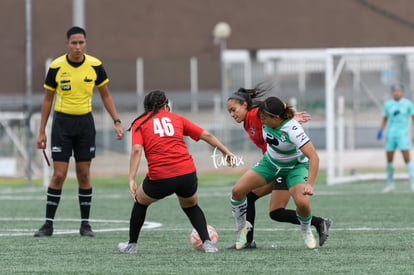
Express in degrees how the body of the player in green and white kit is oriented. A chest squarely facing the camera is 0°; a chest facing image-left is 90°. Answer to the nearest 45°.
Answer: approximately 45°

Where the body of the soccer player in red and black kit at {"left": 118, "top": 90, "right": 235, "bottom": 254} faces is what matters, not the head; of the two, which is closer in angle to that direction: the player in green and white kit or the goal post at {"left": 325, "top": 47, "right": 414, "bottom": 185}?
the goal post

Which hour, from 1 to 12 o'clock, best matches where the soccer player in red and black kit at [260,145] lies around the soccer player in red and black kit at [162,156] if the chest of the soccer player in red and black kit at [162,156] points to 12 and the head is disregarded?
the soccer player in red and black kit at [260,145] is roughly at 2 o'clock from the soccer player in red and black kit at [162,156].

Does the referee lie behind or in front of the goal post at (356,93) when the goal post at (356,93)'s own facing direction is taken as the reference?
in front

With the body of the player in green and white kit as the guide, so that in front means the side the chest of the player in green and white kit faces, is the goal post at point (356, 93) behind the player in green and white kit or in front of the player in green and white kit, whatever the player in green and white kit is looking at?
behind

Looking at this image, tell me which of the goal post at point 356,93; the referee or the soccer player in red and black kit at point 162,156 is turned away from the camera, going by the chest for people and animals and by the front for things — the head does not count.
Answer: the soccer player in red and black kit

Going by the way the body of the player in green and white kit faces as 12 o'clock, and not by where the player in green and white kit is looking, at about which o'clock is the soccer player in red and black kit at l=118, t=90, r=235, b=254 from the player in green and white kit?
The soccer player in red and black kit is roughly at 1 o'clock from the player in green and white kit.

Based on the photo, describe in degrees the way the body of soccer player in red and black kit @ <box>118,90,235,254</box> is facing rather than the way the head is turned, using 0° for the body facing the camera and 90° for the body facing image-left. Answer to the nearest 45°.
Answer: approximately 180°

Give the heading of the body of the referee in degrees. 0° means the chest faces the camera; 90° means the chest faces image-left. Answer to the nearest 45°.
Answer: approximately 0°

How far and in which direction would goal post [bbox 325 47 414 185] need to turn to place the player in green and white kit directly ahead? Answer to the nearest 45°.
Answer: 0° — it already faces them

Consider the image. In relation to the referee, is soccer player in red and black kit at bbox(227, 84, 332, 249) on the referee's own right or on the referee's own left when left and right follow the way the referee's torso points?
on the referee's own left

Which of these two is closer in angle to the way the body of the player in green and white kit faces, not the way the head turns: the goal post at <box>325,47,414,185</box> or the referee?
the referee
